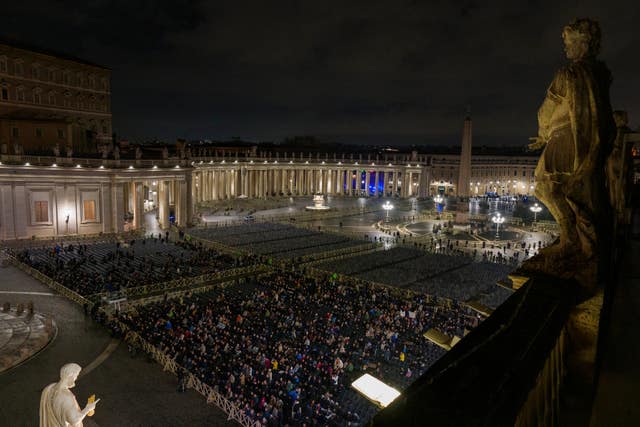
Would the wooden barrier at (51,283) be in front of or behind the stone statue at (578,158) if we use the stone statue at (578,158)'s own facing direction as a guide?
in front

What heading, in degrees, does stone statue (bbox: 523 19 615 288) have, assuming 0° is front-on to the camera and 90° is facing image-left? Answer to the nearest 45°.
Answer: approximately 90°

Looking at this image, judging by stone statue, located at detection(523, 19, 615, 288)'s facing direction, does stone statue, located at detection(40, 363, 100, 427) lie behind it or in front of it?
in front

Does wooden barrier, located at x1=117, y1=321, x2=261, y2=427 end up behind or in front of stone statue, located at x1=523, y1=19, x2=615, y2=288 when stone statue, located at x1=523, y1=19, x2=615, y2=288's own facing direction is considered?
in front
